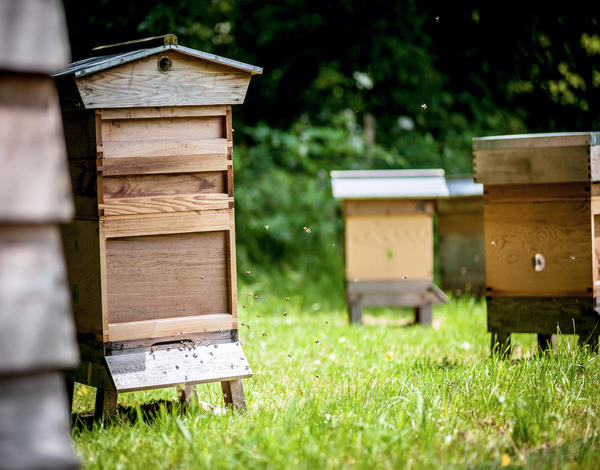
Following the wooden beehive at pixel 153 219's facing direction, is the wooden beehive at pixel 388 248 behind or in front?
behind

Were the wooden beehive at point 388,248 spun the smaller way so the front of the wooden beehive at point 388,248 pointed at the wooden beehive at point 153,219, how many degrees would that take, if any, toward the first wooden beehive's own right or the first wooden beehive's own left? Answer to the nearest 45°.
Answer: approximately 90° to the first wooden beehive's own right

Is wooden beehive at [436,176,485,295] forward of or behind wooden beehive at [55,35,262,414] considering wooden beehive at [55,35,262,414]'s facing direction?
behind

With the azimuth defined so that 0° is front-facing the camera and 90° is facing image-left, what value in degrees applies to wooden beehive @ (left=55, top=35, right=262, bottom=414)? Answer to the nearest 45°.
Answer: approximately 0°

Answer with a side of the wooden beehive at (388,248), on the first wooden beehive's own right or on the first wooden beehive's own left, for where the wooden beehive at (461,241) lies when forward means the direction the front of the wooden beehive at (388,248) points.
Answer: on the first wooden beehive's own left
